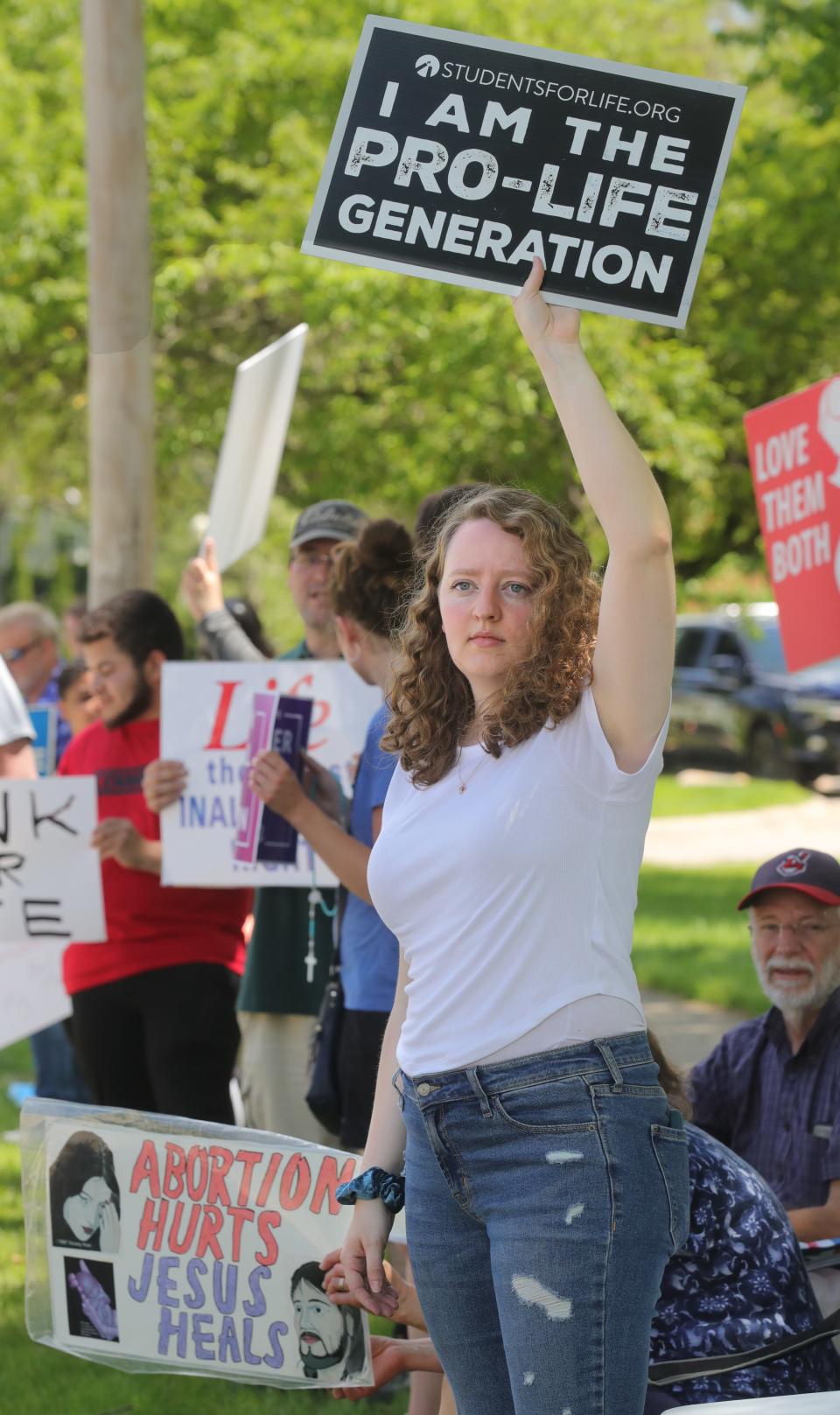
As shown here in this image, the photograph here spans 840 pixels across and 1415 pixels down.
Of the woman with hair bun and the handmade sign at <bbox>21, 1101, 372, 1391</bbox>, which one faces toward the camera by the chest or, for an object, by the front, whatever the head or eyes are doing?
the handmade sign

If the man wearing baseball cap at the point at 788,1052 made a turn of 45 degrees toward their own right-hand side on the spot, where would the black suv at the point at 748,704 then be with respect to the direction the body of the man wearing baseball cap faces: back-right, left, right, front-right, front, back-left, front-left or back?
back-right

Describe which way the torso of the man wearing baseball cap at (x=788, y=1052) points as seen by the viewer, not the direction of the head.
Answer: toward the camera

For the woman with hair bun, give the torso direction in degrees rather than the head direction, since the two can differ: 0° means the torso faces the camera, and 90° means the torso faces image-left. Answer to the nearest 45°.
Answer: approximately 135°

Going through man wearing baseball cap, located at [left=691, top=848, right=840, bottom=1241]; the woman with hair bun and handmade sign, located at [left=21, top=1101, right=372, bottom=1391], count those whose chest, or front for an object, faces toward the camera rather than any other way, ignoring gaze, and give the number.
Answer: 2

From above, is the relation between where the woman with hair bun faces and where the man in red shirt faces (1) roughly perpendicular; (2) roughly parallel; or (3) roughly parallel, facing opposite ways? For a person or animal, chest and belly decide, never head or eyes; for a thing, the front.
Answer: roughly perpendicular

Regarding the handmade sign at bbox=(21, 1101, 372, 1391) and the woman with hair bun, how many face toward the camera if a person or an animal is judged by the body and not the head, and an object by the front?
1

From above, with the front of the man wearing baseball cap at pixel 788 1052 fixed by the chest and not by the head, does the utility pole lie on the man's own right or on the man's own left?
on the man's own right

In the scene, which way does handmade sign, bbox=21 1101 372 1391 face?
toward the camera
